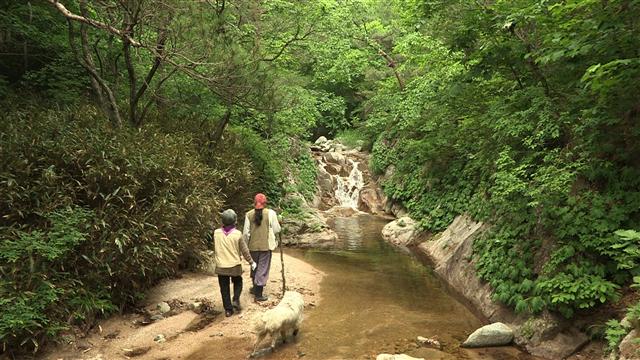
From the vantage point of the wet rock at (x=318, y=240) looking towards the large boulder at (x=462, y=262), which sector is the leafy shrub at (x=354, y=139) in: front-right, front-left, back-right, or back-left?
back-left

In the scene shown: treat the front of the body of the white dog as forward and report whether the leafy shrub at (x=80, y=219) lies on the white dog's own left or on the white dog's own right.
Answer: on the white dog's own left

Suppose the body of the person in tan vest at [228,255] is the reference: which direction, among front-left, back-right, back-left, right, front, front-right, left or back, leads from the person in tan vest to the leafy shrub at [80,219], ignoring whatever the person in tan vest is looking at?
left

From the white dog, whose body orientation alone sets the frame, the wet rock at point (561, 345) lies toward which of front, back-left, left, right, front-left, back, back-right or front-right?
front-right

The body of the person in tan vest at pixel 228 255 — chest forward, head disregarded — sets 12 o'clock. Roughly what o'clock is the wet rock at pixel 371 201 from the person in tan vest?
The wet rock is roughly at 1 o'clock from the person in tan vest.

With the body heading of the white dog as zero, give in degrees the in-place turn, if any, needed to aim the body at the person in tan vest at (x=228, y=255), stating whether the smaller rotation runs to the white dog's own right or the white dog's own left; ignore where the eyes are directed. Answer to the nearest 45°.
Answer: approximately 90° to the white dog's own left

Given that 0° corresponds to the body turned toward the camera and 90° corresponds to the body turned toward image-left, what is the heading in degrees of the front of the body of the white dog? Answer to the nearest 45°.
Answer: approximately 225°

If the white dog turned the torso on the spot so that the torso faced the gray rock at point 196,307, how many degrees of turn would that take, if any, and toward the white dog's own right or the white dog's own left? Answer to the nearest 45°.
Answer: approximately 90° to the white dog's own left

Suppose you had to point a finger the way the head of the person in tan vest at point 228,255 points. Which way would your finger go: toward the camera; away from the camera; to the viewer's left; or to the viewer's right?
away from the camera

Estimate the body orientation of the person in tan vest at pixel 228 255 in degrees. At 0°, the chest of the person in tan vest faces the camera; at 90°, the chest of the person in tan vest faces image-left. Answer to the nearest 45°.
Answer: approximately 180°

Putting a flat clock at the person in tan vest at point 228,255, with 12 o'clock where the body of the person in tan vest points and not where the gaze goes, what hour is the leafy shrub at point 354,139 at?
The leafy shrub is roughly at 1 o'clock from the person in tan vest.

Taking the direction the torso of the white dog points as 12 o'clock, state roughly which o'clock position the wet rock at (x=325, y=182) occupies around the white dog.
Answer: The wet rock is roughly at 11 o'clock from the white dog.

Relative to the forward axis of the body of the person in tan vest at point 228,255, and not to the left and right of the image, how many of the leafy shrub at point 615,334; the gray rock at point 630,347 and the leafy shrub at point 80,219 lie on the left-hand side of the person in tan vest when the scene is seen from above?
1

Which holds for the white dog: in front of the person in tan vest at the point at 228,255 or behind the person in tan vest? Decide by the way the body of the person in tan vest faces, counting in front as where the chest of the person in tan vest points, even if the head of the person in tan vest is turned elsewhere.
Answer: behind
